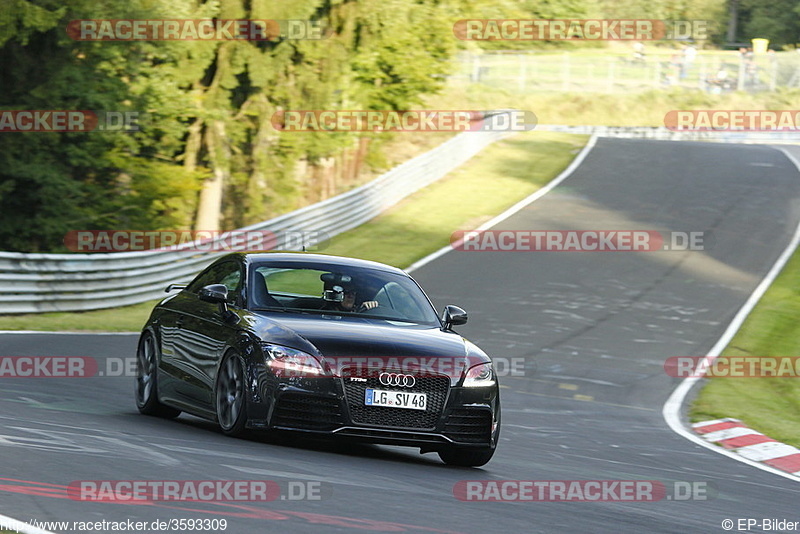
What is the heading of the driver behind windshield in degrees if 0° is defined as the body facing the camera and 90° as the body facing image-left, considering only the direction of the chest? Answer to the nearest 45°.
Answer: approximately 315°

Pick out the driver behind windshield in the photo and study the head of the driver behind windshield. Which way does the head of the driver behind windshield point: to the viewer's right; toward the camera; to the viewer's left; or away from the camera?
toward the camera

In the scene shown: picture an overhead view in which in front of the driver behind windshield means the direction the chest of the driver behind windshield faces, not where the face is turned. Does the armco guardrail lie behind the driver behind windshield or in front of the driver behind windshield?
behind

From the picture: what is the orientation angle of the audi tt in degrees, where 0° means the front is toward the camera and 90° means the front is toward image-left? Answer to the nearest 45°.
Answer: approximately 315°

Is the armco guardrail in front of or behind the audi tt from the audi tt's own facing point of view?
behind
